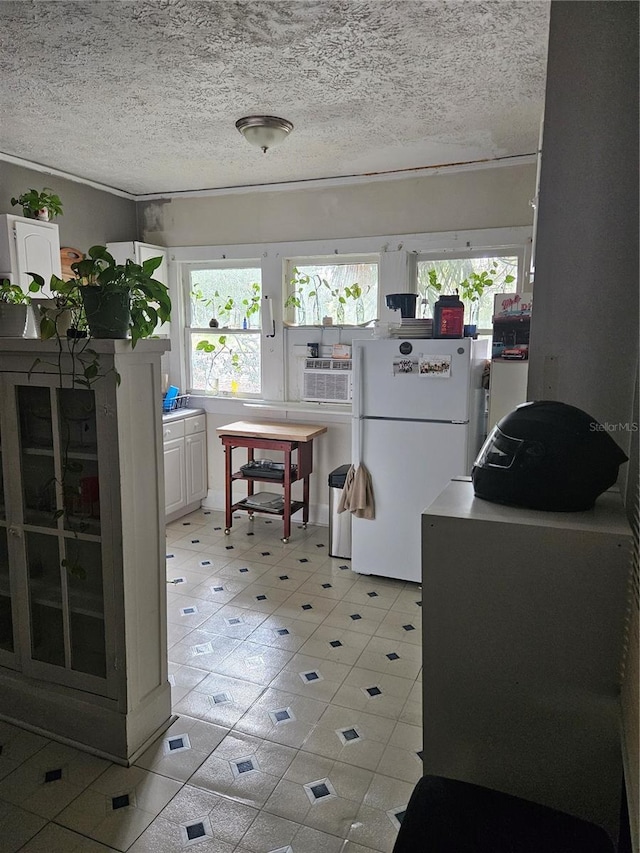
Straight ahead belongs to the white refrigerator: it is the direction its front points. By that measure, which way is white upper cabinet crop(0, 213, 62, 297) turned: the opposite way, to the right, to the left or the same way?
to the left

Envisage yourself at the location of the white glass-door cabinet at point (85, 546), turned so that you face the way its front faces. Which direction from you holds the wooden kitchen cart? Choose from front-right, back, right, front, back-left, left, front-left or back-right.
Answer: back

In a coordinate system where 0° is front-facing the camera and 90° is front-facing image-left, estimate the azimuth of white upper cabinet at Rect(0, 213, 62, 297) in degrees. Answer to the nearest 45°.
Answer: approximately 315°

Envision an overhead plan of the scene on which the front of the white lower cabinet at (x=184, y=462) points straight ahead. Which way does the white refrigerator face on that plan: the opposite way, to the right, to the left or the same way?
to the right

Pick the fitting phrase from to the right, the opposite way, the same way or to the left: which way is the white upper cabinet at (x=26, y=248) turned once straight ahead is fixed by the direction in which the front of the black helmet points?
the opposite way

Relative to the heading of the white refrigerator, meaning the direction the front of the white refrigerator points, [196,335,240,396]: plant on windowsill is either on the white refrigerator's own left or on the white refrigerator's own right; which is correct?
on the white refrigerator's own right

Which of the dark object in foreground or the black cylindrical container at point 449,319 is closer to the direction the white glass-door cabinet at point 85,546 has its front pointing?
the dark object in foreground

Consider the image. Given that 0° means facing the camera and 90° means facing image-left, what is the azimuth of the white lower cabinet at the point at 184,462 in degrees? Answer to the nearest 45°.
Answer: approximately 315°

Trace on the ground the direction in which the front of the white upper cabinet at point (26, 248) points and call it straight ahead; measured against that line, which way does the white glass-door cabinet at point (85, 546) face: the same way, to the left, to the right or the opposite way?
to the right

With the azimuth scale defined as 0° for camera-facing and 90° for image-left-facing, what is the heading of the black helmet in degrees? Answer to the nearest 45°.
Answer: approximately 90°
